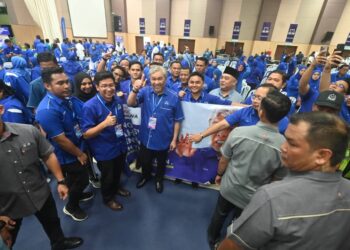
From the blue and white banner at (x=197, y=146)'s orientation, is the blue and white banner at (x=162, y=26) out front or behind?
behind

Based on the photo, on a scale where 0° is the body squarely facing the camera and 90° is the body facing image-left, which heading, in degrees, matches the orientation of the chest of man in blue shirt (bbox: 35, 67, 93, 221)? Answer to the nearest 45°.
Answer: approximately 315°

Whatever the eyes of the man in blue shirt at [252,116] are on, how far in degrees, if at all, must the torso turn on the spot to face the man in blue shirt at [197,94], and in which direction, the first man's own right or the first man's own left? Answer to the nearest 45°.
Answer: approximately 90° to the first man's own right

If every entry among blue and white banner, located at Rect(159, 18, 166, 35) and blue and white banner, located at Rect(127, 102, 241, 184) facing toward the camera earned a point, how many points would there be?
2

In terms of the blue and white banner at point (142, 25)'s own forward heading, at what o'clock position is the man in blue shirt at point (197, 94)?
The man in blue shirt is roughly at 12 o'clock from the blue and white banner.

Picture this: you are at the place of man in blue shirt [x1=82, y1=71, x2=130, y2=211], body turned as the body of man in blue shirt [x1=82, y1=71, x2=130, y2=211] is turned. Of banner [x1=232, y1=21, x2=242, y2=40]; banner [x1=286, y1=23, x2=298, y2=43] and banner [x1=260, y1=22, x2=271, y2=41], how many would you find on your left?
3

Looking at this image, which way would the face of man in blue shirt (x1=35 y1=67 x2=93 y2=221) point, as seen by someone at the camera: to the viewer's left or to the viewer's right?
to the viewer's right

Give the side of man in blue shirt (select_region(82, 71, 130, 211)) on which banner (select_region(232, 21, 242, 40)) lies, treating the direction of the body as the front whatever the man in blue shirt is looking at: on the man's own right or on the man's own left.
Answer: on the man's own left

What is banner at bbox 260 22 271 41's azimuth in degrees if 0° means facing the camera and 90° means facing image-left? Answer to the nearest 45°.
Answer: approximately 0°
